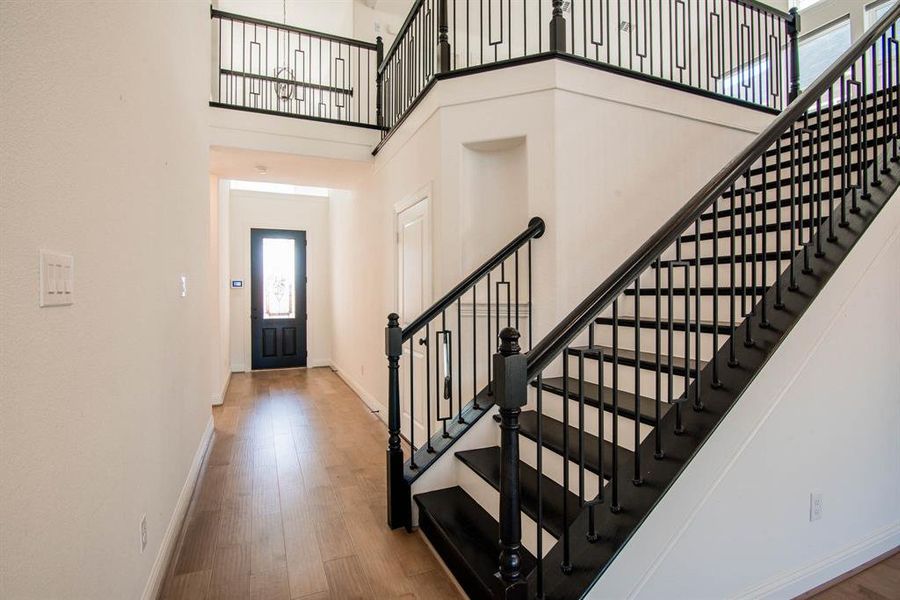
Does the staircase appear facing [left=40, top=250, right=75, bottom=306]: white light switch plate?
yes

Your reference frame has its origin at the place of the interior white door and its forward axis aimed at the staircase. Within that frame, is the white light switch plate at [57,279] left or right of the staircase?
right

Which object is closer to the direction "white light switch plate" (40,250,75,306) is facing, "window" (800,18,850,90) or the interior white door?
the window

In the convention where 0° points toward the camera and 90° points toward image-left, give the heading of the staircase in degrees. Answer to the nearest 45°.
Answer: approximately 45°

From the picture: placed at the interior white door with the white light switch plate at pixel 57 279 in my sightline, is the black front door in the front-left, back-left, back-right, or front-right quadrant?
back-right

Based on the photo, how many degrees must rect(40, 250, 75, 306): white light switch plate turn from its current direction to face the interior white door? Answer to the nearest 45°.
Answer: approximately 90° to its left

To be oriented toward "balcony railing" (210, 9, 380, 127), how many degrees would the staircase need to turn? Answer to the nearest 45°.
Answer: approximately 90° to its right

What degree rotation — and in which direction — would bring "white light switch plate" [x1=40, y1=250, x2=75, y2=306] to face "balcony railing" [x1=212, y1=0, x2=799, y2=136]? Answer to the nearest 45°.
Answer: approximately 90° to its left
